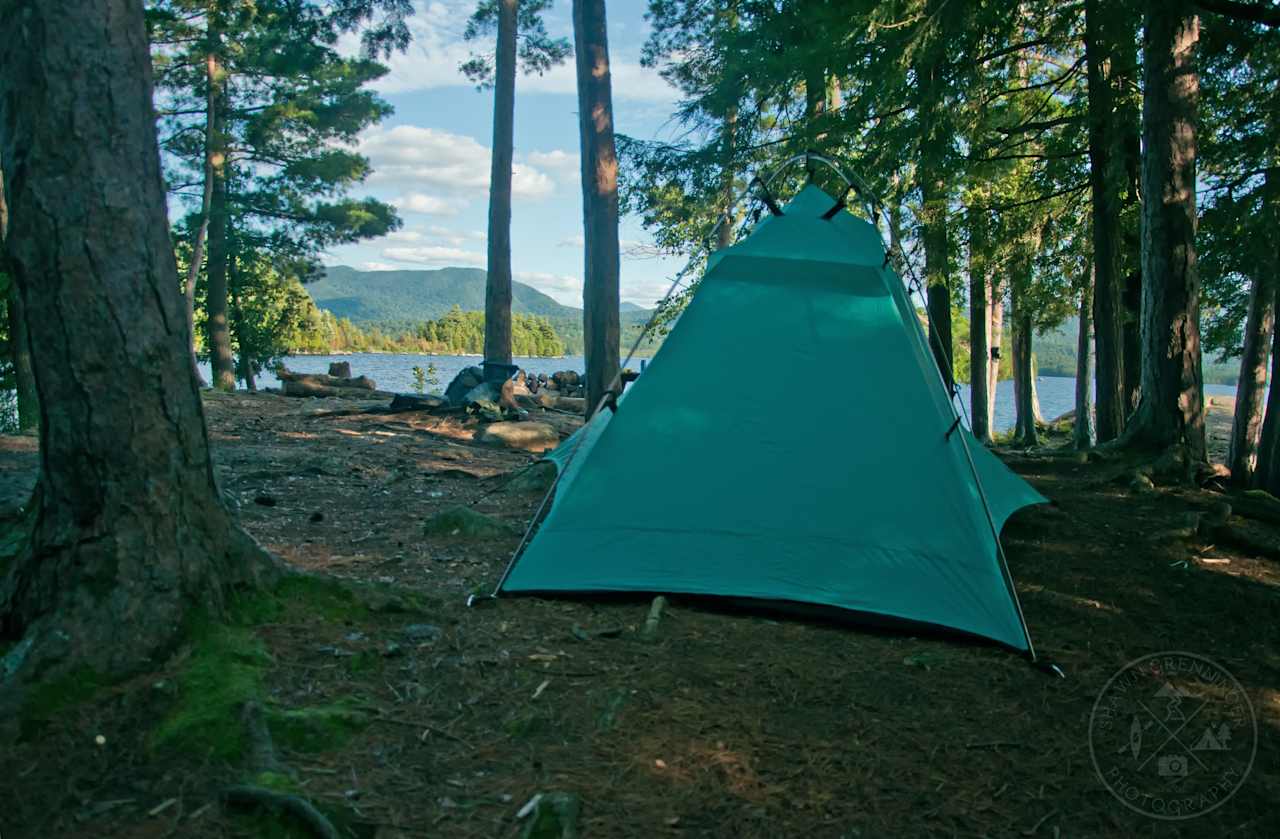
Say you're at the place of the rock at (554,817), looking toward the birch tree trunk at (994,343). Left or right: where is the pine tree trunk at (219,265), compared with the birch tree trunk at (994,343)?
left
